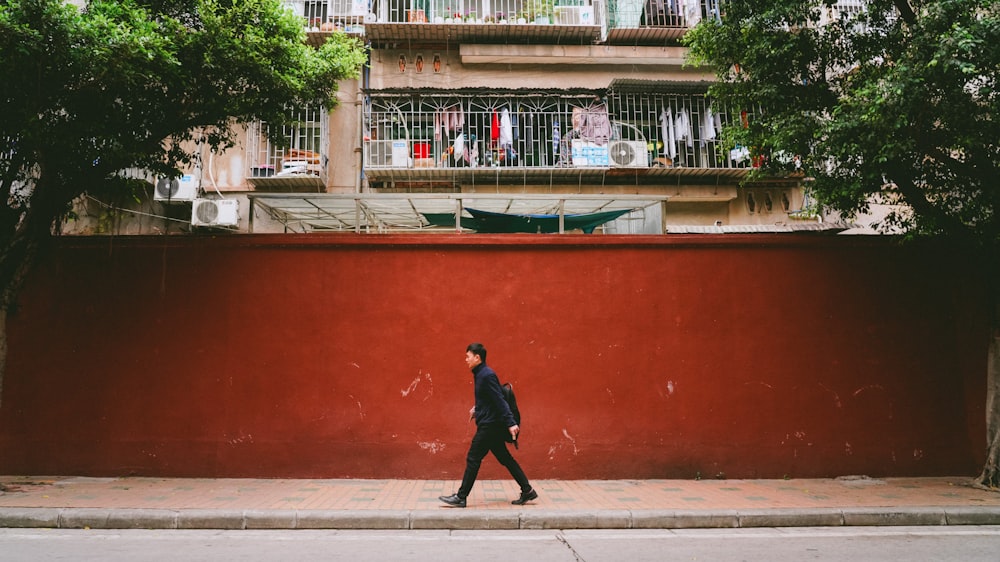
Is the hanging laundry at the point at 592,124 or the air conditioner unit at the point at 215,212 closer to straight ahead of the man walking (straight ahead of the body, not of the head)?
the air conditioner unit

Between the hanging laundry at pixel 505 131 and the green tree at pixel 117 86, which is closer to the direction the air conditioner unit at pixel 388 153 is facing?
the green tree

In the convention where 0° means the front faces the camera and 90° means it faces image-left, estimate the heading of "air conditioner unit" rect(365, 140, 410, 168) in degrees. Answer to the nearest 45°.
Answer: approximately 0°

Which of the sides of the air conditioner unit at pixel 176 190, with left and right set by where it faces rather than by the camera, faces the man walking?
front

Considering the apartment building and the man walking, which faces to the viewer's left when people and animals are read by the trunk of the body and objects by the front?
the man walking

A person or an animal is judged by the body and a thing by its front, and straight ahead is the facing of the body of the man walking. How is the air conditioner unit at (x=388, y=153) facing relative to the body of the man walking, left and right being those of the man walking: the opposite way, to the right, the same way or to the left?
to the left

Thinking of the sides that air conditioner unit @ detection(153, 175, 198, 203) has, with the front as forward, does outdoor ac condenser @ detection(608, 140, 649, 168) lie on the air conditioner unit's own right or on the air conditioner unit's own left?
on the air conditioner unit's own left

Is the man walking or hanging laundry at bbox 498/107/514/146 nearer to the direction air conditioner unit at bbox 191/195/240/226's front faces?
the man walking

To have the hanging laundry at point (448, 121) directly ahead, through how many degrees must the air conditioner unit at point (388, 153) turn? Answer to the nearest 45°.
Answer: approximately 90° to its left

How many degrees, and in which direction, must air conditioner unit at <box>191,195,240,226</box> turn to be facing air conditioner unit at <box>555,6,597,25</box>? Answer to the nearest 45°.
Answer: approximately 90° to its left

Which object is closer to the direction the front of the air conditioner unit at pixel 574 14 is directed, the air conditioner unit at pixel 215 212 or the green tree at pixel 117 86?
the green tree
